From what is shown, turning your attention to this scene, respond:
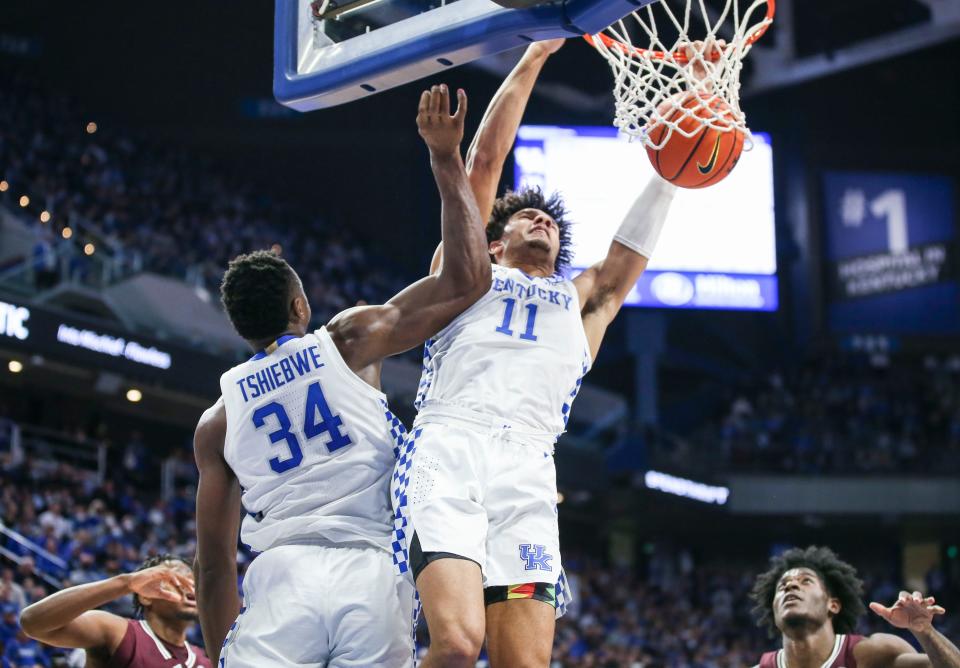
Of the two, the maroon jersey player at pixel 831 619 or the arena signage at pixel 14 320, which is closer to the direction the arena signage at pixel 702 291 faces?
the maroon jersey player

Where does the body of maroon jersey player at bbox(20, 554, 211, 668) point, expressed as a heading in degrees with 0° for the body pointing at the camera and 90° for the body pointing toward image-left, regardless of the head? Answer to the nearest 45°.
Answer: approximately 315°

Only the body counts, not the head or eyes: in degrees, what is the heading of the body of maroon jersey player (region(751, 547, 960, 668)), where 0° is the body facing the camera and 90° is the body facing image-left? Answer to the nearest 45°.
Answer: approximately 45°

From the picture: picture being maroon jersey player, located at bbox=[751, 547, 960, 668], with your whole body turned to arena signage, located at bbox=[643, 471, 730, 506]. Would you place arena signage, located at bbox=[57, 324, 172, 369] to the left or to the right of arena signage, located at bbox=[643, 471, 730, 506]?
left

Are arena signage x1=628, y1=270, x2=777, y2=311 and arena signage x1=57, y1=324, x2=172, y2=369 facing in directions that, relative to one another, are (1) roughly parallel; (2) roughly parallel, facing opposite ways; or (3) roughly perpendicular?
roughly perpendicular

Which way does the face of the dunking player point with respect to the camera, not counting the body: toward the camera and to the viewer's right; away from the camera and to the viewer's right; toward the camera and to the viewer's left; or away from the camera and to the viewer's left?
toward the camera and to the viewer's right

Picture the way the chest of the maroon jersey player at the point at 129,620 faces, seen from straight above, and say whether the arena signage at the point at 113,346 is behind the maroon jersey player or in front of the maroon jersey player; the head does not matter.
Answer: behind

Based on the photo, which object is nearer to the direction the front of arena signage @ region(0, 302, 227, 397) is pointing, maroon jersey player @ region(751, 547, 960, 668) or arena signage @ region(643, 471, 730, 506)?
the maroon jersey player

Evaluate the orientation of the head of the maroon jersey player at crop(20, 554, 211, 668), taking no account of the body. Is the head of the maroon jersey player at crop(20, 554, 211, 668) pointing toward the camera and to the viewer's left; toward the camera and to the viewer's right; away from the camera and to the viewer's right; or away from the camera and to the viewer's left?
toward the camera and to the viewer's right
